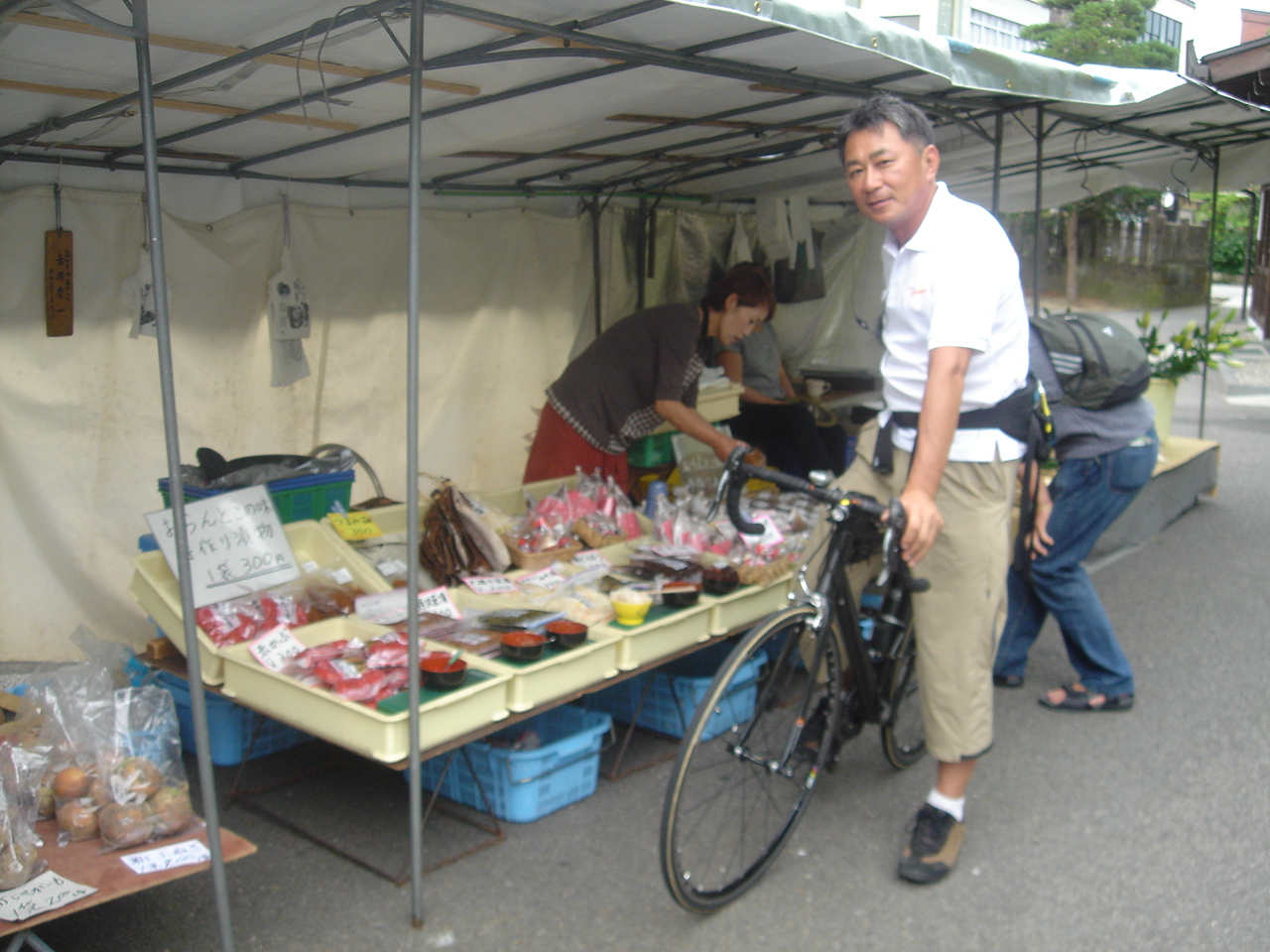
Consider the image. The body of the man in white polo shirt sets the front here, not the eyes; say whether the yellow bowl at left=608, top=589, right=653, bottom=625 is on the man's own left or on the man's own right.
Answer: on the man's own right

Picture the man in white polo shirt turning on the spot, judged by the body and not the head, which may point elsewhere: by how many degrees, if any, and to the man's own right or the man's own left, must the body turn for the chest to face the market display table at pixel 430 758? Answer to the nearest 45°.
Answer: approximately 45° to the man's own right

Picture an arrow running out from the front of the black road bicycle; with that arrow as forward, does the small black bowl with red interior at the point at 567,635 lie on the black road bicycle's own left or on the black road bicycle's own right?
on the black road bicycle's own right

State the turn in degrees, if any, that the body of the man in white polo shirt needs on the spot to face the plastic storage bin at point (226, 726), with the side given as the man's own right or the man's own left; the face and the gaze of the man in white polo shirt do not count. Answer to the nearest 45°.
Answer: approximately 45° to the man's own right

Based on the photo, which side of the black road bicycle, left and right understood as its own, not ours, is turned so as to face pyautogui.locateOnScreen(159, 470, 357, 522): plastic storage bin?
right

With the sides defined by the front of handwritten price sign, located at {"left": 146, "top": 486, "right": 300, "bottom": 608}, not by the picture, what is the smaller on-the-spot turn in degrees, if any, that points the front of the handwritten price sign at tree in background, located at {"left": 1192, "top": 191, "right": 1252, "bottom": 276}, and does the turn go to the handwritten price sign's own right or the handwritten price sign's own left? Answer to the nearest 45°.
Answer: approximately 135° to the handwritten price sign's own left

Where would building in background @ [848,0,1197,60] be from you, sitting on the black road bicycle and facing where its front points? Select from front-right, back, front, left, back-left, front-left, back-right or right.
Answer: back-right

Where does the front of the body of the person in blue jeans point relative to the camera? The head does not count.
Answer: to the viewer's left

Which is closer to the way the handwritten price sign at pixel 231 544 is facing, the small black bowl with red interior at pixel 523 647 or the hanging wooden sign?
the small black bowl with red interior

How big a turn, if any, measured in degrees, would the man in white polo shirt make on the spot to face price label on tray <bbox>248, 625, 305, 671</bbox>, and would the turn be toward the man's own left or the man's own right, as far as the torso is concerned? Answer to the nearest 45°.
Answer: approximately 45° to the man's own right

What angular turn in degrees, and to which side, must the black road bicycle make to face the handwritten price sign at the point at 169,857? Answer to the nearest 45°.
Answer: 0° — it already faces it

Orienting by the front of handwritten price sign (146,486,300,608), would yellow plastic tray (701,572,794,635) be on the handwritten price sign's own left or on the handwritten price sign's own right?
on the handwritten price sign's own left
